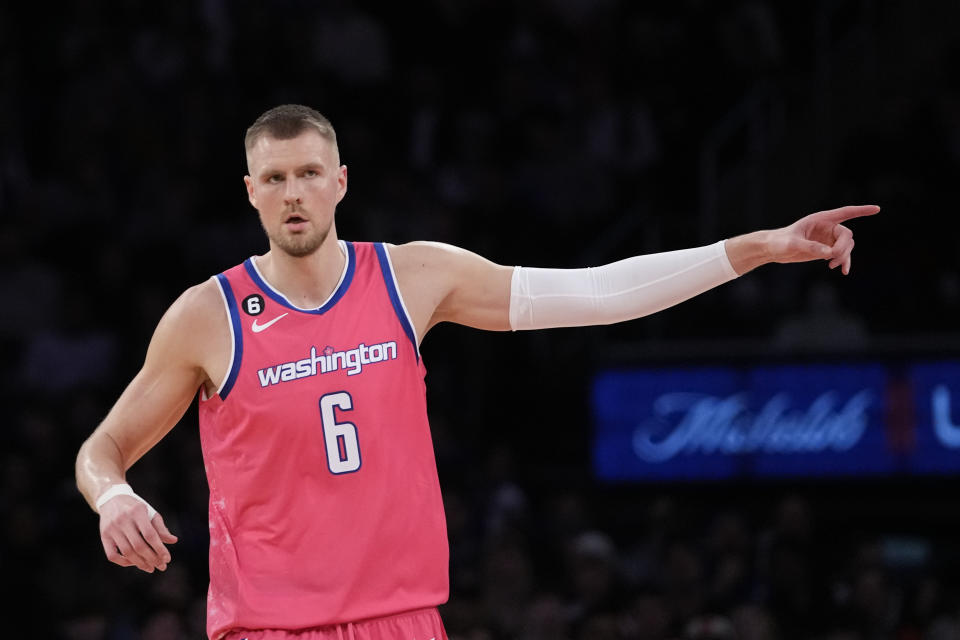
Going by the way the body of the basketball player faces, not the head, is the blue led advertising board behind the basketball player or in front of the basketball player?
behind

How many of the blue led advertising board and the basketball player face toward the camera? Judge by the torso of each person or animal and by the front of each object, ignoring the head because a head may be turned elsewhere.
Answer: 2

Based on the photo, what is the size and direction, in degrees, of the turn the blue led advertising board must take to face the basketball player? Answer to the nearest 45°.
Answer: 0° — it already faces them

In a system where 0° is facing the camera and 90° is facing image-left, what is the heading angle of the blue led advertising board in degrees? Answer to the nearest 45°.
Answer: approximately 0°
